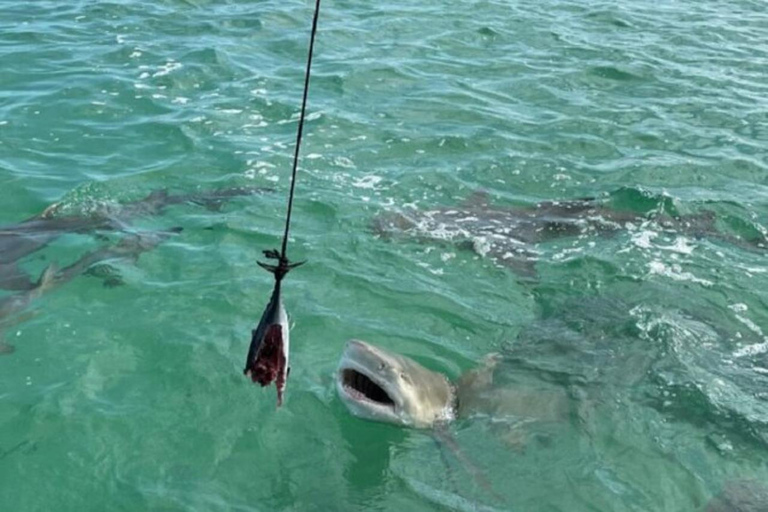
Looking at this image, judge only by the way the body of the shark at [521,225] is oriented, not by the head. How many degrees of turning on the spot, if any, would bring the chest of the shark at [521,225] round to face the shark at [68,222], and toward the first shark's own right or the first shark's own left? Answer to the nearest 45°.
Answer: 0° — it already faces it

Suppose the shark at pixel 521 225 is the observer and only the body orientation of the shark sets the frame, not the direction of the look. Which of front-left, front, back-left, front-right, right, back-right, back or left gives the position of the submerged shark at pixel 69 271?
front-left

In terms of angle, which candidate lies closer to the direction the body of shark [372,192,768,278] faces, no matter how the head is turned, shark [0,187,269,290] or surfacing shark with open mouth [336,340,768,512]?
the shark

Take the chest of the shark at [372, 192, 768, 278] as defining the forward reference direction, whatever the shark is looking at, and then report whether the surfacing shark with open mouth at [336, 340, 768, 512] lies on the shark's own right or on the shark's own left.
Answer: on the shark's own left

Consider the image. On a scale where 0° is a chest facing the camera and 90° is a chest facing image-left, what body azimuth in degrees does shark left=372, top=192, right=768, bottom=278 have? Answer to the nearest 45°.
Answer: approximately 90°
